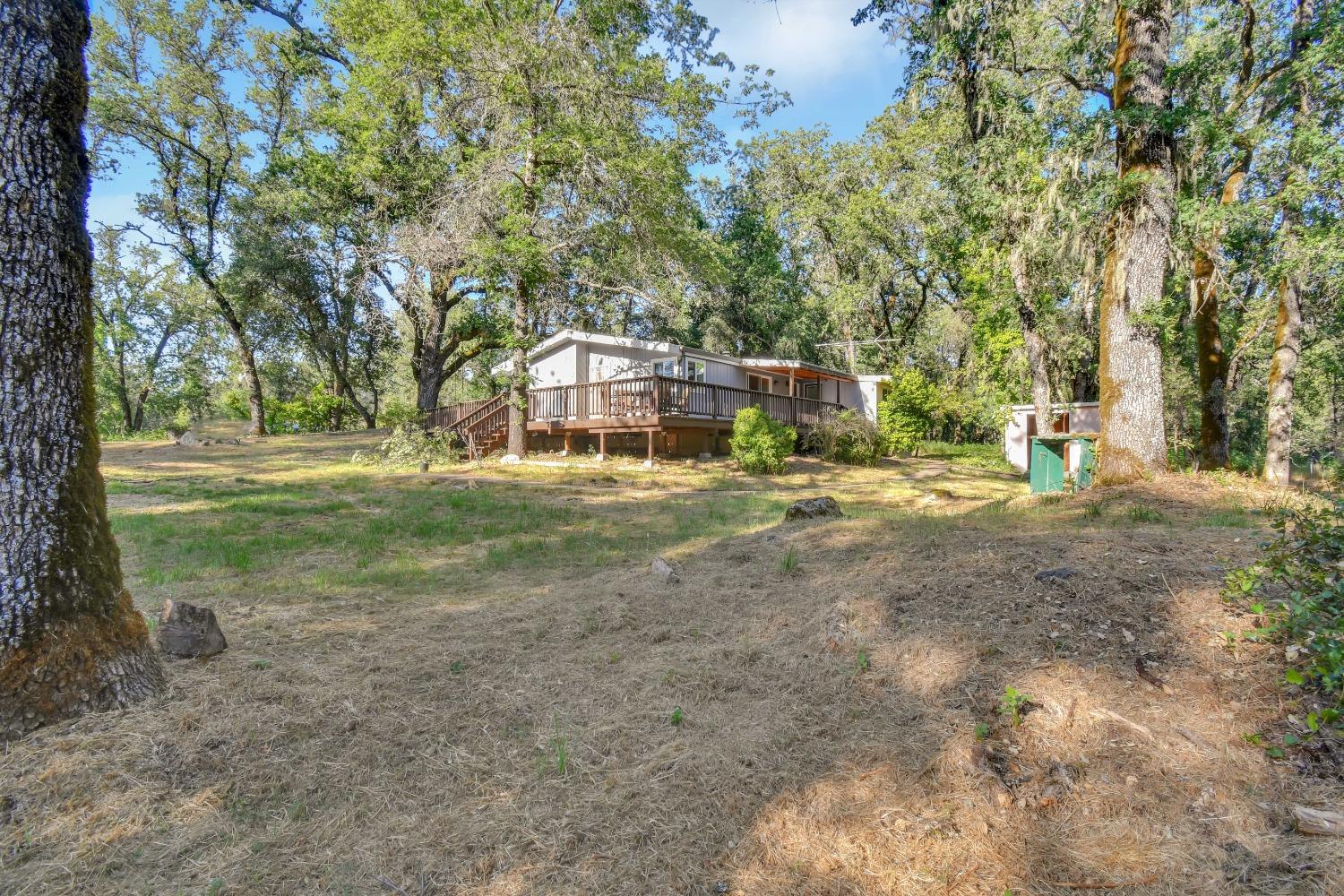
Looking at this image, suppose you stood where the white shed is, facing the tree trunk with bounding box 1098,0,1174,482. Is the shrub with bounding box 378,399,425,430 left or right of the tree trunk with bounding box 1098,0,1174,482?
right

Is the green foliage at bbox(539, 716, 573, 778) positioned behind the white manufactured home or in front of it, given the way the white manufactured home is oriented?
in front

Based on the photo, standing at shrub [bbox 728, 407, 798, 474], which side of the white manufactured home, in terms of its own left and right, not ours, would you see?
front

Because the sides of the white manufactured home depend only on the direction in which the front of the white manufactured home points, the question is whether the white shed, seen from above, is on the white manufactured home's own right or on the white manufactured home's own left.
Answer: on the white manufactured home's own left

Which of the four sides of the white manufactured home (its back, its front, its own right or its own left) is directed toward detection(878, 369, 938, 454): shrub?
left

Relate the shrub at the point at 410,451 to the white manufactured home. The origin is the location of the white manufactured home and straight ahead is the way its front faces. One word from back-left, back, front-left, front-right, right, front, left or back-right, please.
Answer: right
